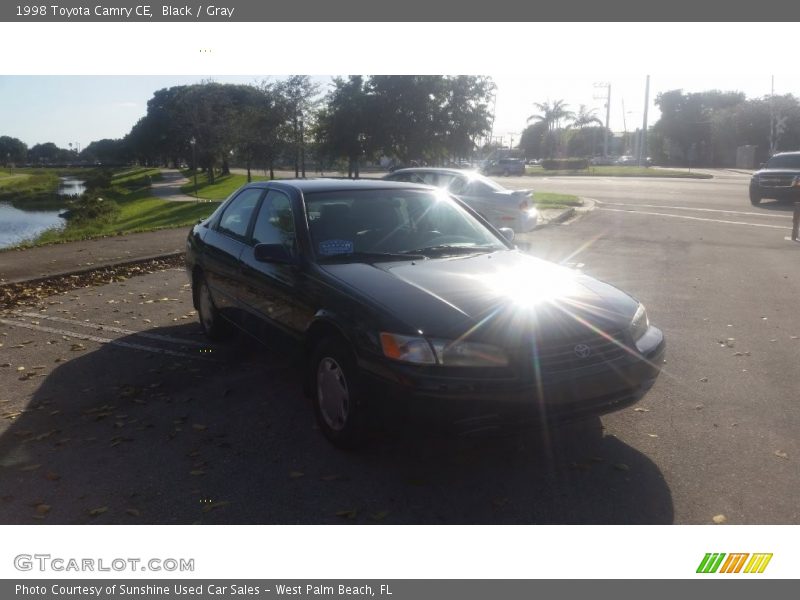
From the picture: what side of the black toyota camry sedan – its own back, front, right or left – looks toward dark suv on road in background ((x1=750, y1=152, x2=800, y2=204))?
left

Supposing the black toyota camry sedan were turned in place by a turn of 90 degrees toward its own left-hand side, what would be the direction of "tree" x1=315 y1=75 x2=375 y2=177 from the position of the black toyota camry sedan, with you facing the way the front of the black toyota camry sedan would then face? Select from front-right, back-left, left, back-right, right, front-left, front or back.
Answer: front-left

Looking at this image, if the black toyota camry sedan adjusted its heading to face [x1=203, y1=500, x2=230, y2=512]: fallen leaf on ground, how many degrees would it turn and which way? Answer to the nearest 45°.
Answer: approximately 90° to its right

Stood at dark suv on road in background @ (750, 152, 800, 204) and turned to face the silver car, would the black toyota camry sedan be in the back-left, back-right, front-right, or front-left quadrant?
front-left

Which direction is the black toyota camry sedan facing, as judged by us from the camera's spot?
facing the viewer and to the right of the viewer

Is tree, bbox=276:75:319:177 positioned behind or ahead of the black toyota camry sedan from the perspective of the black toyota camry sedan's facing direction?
behind

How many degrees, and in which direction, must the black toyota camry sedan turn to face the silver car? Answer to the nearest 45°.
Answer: approximately 135° to its left
